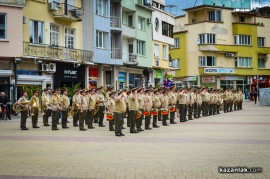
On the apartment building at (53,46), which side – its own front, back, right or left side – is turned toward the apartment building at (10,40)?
right

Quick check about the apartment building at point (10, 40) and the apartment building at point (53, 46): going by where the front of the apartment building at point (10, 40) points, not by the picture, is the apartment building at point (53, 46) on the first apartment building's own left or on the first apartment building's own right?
on the first apartment building's own left

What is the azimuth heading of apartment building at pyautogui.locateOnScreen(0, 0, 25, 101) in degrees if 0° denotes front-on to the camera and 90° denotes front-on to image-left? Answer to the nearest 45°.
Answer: approximately 315°
